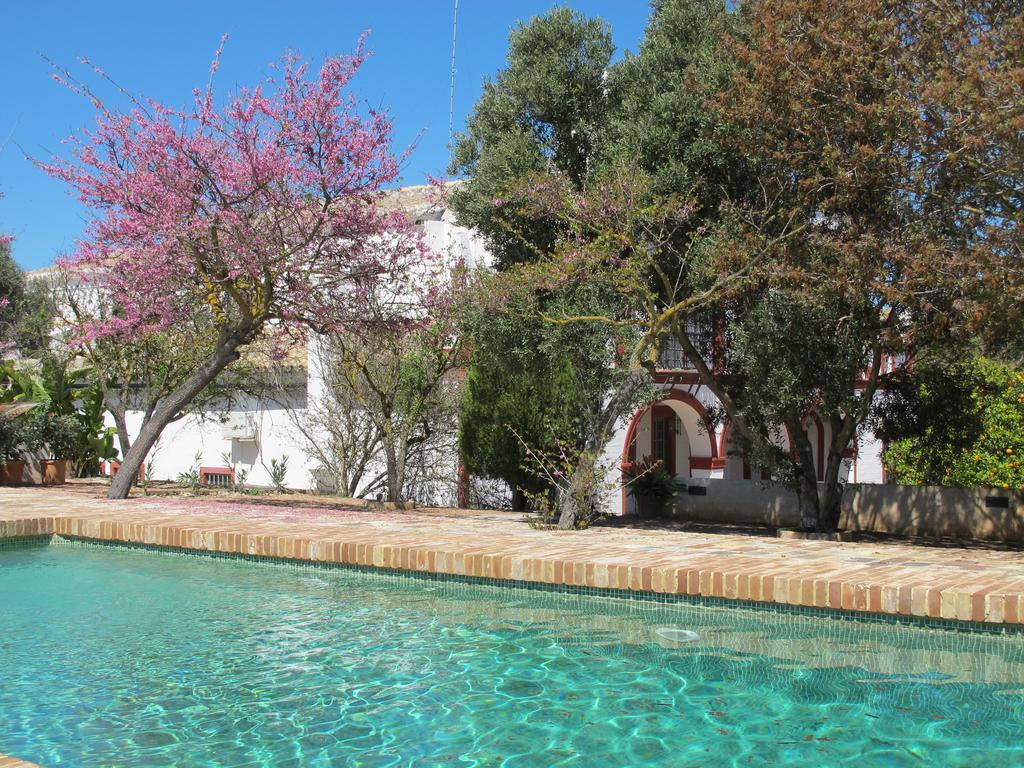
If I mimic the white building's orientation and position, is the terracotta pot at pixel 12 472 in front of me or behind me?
in front

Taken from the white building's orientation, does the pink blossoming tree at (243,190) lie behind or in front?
in front

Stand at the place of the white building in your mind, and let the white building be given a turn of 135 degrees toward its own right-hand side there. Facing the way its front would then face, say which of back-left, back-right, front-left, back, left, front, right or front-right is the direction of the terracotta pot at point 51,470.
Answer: left

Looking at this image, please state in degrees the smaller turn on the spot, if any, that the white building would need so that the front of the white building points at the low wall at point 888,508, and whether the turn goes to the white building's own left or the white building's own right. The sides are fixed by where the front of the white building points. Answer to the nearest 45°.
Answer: approximately 45° to the white building's own left

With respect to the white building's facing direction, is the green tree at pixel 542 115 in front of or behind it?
in front

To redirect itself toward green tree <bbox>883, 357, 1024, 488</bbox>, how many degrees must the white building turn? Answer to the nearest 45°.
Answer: approximately 45° to its left

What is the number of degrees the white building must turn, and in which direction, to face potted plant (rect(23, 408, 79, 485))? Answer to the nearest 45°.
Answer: approximately 45° to its right

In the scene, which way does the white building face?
toward the camera

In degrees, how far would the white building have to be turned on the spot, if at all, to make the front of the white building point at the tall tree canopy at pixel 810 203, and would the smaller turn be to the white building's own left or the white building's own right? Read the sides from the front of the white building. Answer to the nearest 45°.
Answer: approximately 45° to the white building's own left

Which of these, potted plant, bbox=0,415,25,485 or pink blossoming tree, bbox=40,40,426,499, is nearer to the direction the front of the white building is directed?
the pink blossoming tree

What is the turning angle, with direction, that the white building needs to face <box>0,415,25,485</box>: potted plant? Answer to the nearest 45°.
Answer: approximately 45° to its right
